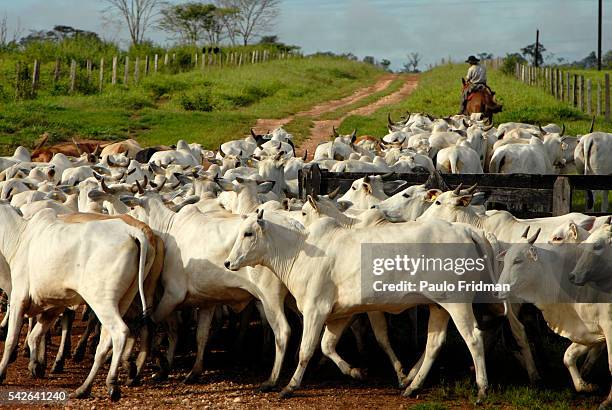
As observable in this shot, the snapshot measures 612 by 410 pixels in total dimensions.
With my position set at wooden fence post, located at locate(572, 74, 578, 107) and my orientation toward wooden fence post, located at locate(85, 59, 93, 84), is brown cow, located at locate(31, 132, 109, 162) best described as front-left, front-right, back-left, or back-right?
front-left

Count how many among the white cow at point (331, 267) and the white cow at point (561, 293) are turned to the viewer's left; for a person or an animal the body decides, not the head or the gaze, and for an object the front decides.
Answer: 2

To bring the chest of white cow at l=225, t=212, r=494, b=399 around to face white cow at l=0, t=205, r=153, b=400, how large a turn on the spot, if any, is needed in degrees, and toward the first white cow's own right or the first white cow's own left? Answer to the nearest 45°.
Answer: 0° — it already faces it

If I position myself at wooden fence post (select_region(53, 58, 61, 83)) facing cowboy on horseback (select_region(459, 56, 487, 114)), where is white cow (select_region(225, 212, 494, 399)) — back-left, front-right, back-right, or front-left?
front-right

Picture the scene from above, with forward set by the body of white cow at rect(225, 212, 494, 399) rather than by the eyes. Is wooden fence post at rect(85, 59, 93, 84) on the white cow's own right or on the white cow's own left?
on the white cow's own right

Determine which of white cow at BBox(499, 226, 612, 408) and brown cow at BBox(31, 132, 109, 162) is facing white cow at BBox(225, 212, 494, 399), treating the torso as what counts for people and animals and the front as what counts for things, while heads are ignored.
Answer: white cow at BBox(499, 226, 612, 408)

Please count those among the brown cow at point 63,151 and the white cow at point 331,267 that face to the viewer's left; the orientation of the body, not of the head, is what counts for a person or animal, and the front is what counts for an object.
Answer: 2

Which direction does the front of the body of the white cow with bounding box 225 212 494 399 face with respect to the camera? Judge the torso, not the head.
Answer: to the viewer's left

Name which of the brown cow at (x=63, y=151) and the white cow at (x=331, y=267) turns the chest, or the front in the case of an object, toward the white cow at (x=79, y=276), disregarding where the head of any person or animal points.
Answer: the white cow at (x=331, y=267)

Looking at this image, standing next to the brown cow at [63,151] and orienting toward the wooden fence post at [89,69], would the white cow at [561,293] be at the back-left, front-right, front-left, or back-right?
back-right

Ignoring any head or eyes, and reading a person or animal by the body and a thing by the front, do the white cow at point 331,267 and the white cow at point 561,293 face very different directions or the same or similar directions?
same or similar directions

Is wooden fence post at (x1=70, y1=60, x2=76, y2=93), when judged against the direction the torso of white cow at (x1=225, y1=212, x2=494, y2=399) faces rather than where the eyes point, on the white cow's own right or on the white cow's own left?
on the white cow's own right

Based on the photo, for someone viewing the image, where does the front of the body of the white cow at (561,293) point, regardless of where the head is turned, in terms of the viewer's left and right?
facing to the left of the viewer

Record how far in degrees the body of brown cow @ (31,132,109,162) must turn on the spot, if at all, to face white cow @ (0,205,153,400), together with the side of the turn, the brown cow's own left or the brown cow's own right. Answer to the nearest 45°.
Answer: approximately 90° to the brown cow's own left

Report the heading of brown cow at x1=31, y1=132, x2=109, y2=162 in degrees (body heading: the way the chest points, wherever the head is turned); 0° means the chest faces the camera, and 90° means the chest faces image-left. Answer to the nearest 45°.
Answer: approximately 90°
